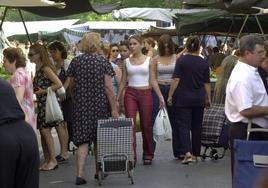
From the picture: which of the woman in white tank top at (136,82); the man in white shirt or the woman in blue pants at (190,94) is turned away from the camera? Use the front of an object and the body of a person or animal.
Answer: the woman in blue pants

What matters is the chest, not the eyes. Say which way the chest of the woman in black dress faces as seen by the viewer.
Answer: away from the camera

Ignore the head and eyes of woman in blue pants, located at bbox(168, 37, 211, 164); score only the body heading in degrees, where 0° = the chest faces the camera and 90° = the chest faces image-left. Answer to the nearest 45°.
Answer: approximately 180°

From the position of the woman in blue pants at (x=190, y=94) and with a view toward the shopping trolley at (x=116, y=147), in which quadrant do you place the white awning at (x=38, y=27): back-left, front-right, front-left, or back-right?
back-right

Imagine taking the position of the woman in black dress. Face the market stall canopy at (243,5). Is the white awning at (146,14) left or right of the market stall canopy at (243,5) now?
left

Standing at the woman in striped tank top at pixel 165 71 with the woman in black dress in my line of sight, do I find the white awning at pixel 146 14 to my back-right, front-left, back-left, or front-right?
back-right

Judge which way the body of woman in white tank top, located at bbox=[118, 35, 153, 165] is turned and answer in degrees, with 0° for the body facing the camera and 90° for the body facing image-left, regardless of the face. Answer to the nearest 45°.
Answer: approximately 0°

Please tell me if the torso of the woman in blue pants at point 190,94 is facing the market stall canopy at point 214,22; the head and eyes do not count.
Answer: yes

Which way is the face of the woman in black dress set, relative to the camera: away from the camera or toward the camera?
away from the camera

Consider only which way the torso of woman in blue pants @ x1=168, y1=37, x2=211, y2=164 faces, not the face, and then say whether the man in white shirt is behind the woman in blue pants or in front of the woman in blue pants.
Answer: behind
